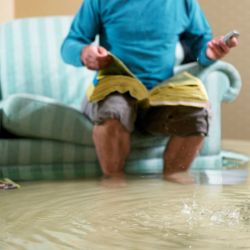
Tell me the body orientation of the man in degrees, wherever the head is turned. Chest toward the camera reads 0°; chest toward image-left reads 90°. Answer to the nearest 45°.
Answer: approximately 0°
